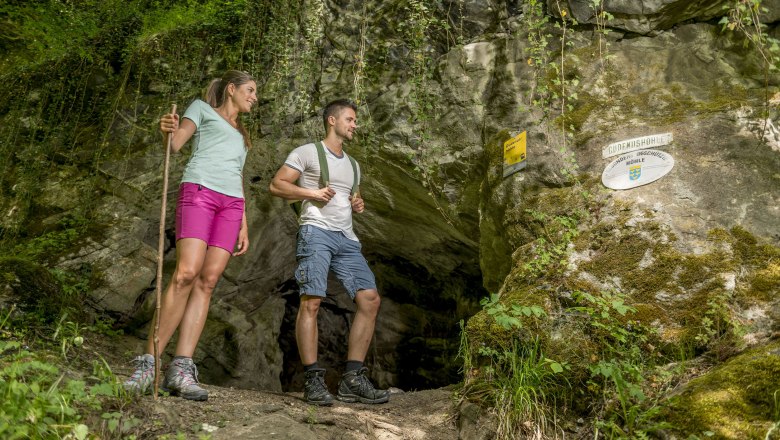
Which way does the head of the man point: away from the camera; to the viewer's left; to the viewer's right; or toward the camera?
to the viewer's right

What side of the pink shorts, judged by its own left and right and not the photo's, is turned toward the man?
left

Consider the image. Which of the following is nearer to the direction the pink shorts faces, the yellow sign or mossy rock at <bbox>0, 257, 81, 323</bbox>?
the yellow sign

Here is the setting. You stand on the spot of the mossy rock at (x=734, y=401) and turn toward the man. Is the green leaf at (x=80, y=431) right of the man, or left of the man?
left

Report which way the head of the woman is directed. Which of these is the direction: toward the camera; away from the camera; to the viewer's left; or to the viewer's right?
to the viewer's right
